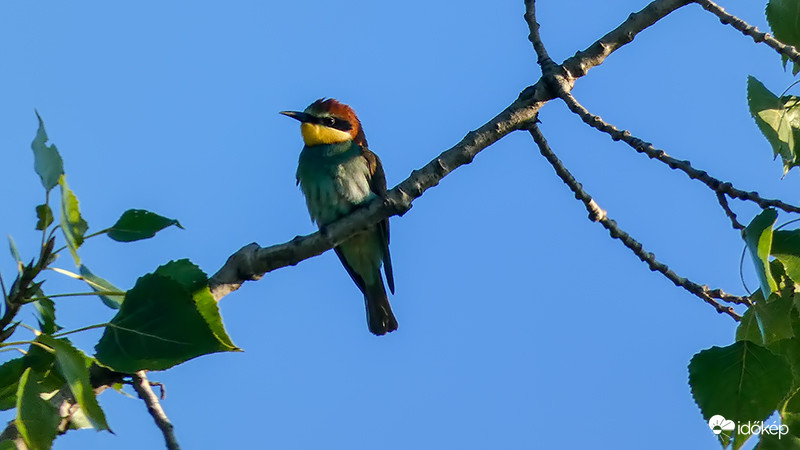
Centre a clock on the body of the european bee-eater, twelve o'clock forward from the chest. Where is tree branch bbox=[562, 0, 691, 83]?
The tree branch is roughly at 8 o'clock from the european bee-eater.

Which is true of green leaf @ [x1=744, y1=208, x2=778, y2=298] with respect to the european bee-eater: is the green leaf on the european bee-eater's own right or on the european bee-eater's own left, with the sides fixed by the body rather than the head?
on the european bee-eater's own left

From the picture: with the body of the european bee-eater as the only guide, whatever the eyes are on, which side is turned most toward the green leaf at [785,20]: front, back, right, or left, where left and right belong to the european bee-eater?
left

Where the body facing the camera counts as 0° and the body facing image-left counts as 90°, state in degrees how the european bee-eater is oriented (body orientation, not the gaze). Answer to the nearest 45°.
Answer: approximately 45°

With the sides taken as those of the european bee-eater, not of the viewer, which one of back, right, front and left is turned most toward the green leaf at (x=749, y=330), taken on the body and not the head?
left
